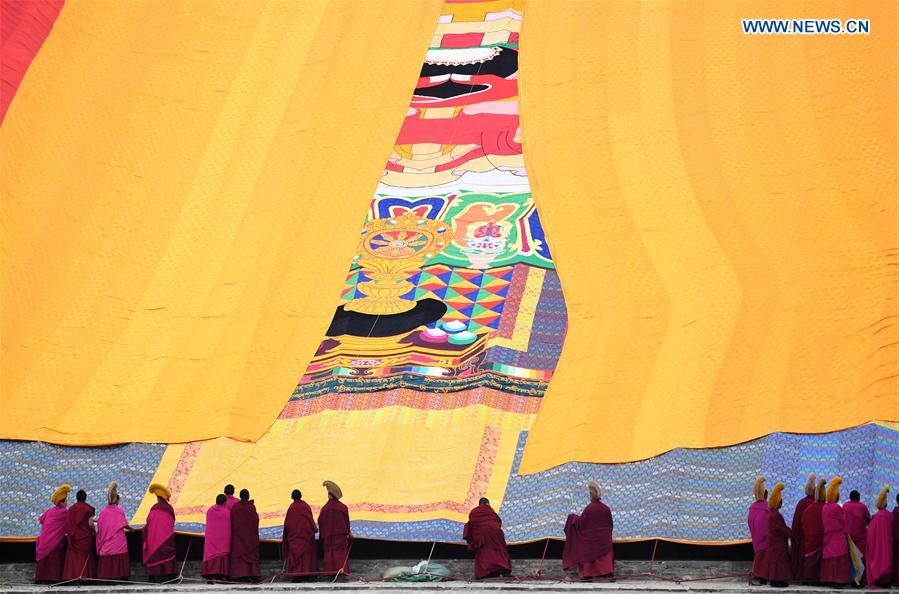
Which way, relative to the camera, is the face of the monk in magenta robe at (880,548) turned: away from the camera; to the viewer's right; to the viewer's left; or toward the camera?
away from the camera

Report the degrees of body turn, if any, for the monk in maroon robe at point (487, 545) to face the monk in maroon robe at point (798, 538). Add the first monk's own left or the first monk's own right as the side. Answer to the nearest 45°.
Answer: approximately 90° to the first monk's own right

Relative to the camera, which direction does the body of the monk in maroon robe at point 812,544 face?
away from the camera

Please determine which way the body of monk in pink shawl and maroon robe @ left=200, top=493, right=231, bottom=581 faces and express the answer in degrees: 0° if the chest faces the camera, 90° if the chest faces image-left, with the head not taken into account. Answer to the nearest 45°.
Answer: approximately 180°

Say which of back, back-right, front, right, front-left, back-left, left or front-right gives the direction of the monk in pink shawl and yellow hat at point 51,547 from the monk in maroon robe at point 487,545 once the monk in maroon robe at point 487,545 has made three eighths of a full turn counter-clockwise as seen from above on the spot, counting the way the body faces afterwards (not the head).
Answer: front-right

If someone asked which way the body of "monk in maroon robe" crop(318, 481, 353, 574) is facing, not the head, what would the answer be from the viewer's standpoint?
away from the camera

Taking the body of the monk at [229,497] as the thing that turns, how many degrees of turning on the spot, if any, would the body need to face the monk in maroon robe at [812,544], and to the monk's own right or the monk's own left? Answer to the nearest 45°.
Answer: approximately 90° to the monk's own right

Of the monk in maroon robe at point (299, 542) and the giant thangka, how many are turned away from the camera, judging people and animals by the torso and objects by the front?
1

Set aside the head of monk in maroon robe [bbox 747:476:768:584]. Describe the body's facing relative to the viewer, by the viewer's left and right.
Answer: facing away from the viewer

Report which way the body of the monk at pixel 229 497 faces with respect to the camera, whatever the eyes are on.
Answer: away from the camera

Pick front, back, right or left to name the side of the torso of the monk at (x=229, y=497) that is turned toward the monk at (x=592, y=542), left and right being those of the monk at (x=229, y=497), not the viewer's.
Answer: right

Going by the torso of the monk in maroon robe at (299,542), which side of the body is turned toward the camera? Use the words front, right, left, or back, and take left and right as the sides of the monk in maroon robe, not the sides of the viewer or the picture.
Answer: back

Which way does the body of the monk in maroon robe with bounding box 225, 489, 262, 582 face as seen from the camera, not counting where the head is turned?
away from the camera
